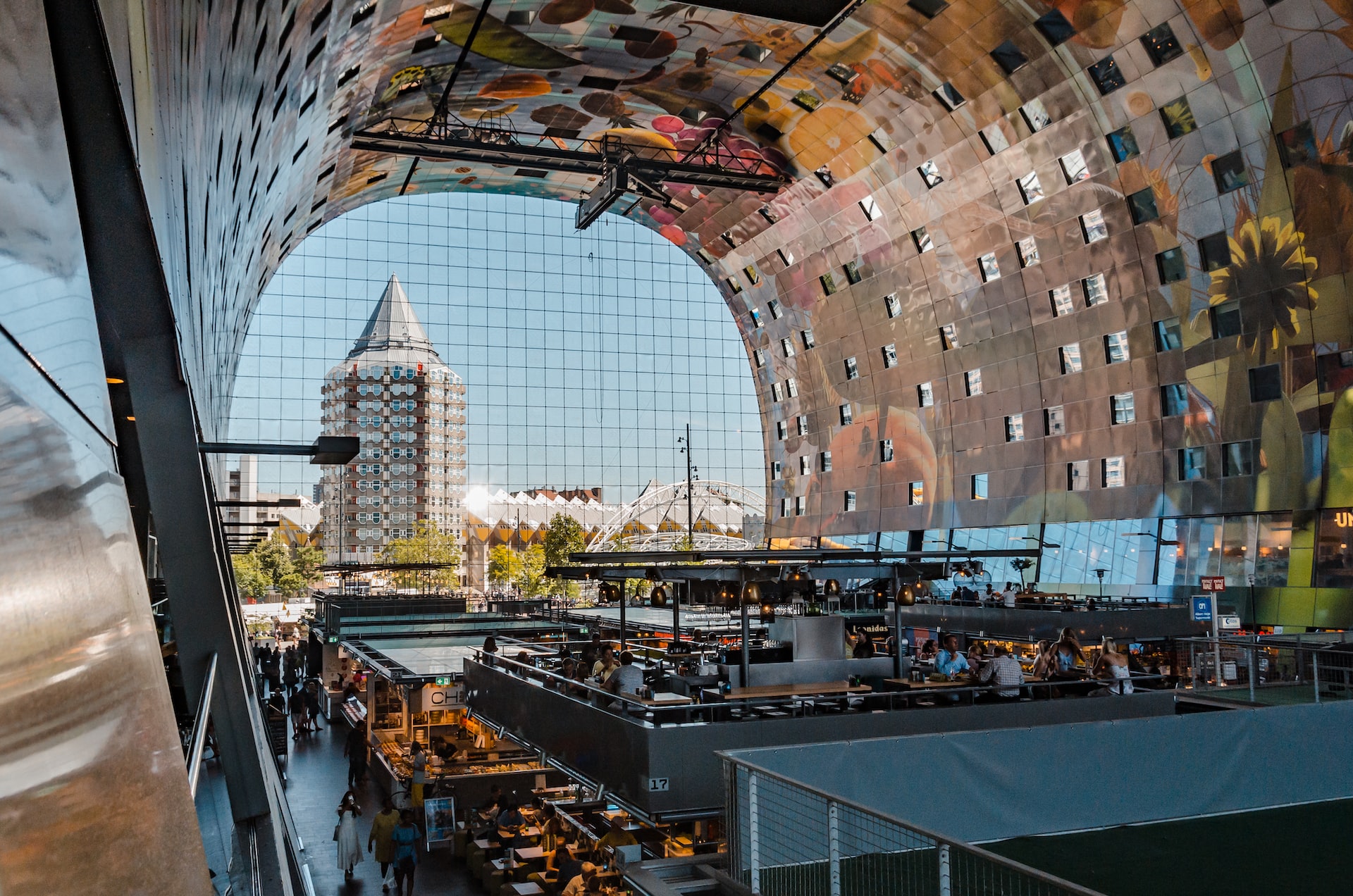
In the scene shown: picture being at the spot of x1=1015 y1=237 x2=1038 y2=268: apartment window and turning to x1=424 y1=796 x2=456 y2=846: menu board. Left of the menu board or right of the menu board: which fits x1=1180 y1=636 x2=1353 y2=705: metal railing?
left

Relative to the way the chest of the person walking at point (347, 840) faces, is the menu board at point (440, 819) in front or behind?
behind

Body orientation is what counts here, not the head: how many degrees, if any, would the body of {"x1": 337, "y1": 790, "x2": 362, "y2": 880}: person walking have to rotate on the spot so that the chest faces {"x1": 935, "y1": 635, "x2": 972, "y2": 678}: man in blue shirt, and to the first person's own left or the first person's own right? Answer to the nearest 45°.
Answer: approximately 90° to the first person's own left

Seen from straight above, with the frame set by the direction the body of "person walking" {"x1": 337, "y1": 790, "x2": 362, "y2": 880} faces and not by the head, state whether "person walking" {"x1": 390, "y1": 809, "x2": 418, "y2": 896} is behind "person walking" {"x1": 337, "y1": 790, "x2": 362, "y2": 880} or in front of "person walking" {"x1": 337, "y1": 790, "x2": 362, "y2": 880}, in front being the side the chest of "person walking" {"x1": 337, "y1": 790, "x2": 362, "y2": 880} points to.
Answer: in front

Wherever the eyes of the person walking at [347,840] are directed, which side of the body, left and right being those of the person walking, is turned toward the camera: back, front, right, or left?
front
